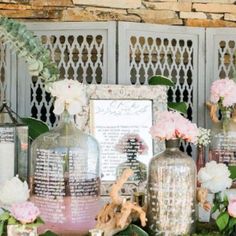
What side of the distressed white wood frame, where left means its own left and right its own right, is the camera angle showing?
front

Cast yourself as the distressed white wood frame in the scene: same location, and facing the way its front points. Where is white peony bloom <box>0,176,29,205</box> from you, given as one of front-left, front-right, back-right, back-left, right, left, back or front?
front-right

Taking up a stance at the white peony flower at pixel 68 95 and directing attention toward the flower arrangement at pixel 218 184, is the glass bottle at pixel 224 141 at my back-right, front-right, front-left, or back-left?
front-left

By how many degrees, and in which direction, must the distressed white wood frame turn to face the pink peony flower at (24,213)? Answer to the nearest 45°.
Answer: approximately 45° to its right
